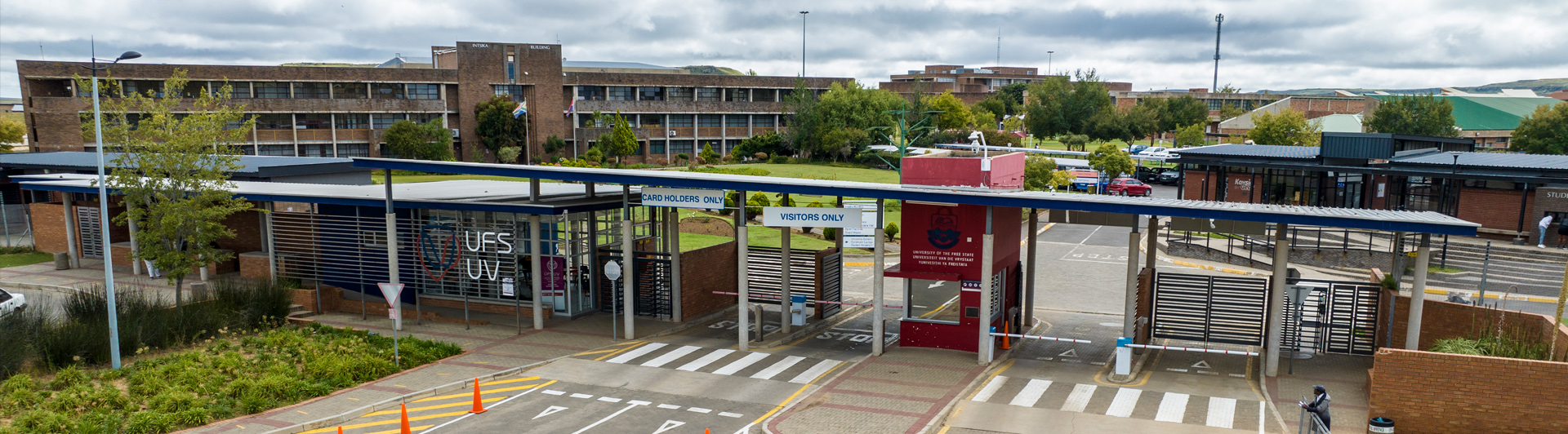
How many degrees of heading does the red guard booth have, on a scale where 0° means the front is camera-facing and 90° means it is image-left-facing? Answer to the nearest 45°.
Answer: approximately 0°

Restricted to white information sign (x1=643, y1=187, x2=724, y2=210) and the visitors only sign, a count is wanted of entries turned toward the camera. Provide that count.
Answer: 2

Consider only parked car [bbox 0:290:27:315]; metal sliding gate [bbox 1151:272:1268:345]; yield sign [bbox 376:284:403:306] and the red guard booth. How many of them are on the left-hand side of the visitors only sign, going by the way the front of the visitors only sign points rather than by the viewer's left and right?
2

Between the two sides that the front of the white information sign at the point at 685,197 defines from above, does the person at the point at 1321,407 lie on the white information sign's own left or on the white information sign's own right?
on the white information sign's own left

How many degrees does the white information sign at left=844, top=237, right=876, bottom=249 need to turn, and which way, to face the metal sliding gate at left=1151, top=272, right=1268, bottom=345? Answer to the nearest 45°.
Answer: approximately 45° to its left

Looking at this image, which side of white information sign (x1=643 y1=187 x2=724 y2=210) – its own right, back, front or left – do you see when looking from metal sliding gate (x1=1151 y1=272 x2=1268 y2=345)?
left

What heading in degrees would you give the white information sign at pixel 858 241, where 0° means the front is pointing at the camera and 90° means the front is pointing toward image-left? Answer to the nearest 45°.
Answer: approximately 0°

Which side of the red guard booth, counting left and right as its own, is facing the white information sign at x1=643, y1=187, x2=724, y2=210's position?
right
